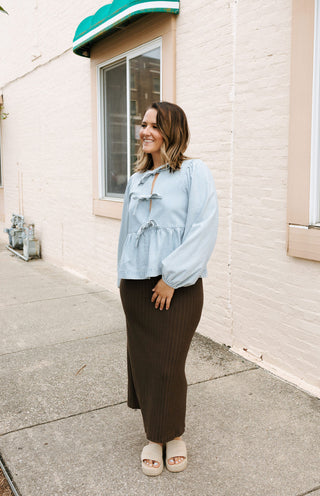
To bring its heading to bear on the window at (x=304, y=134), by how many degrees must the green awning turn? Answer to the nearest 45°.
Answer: approximately 90° to its left

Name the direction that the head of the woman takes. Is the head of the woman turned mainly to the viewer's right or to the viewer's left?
to the viewer's left

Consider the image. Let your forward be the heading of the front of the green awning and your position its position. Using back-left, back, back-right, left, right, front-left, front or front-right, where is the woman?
front-left

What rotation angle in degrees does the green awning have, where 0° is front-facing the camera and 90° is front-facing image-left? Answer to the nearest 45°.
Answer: approximately 45°

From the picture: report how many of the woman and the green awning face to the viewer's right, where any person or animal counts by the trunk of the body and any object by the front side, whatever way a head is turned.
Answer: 0

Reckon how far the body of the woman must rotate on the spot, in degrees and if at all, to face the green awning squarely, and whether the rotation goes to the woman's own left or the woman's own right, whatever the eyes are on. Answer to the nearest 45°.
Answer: approximately 135° to the woman's own right
